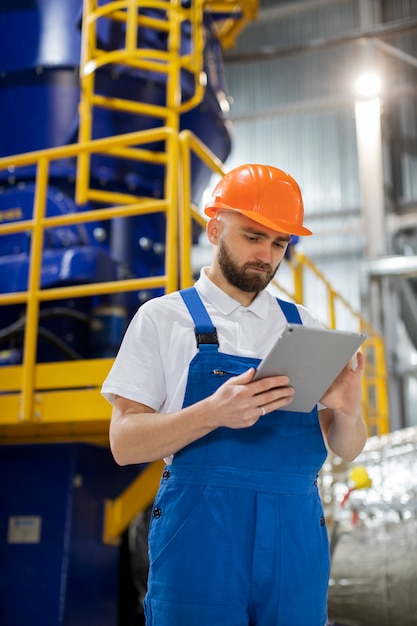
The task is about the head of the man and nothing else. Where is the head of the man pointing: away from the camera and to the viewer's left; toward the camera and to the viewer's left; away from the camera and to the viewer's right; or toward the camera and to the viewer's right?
toward the camera and to the viewer's right

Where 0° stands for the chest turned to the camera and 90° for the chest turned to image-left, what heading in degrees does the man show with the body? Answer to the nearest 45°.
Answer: approximately 315°

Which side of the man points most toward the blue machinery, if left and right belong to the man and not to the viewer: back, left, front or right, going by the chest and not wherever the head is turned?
back

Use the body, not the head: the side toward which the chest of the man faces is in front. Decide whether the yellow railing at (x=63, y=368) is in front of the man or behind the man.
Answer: behind
